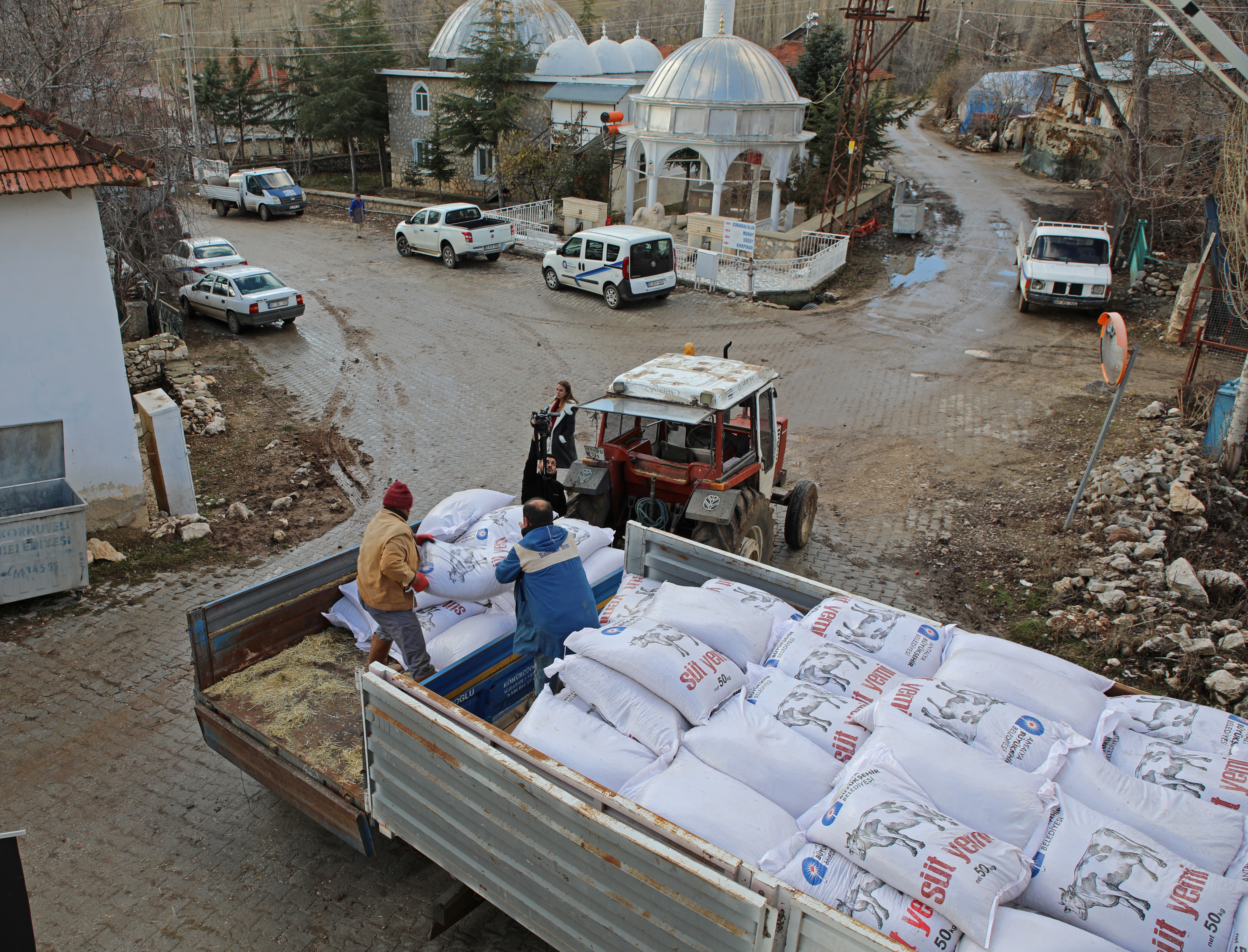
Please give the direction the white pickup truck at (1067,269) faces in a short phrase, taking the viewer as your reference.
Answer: facing the viewer

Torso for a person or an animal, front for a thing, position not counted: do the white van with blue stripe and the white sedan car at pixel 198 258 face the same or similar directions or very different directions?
same or similar directions

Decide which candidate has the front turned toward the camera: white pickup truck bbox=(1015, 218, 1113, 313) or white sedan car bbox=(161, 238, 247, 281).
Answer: the white pickup truck

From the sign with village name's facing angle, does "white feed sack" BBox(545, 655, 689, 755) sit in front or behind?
in front

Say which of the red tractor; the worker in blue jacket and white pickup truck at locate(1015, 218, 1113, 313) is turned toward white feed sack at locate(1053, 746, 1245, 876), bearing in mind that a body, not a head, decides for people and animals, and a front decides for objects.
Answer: the white pickup truck

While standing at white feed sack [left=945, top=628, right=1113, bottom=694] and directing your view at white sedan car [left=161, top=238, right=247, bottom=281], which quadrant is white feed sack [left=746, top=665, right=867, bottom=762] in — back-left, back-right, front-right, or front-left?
front-left

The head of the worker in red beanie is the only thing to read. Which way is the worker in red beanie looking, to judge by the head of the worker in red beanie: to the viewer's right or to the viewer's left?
to the viewer's right

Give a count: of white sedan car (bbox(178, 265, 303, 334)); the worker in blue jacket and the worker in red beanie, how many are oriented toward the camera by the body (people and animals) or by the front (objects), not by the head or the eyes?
0

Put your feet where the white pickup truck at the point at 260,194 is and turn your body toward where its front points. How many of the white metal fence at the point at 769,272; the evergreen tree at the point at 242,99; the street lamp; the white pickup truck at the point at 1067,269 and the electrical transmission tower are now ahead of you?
3
